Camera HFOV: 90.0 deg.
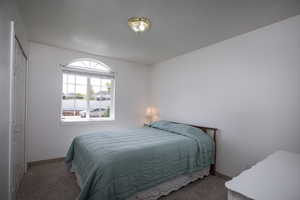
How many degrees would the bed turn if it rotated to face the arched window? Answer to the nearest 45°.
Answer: approximately 90° to its right

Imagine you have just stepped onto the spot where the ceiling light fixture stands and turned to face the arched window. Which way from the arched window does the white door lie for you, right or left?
left

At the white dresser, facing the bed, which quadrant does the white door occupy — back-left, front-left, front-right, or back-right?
front-left

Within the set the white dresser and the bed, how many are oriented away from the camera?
0

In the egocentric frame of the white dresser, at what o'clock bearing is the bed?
The bed is roughly at 2 o'clock from the white dresser.

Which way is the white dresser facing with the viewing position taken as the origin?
facing the viewer and to the left of the viewer

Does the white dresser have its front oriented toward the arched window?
no

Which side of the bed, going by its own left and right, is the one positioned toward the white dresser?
left

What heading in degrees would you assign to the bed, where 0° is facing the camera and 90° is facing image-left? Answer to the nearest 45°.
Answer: approximately 45°
